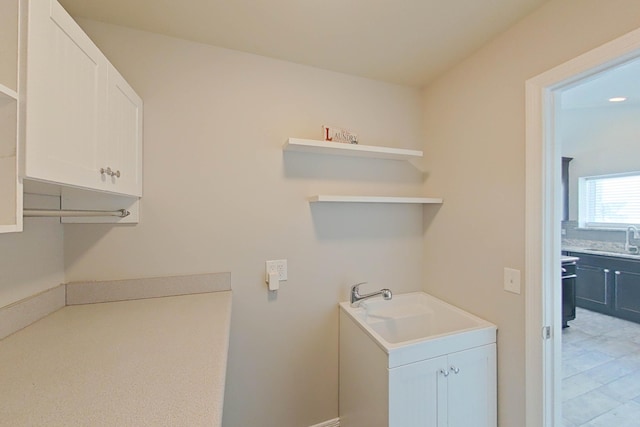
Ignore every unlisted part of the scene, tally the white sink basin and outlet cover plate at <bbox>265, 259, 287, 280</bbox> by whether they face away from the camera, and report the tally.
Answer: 0

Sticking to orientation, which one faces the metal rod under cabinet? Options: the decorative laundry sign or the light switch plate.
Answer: the light switch plate

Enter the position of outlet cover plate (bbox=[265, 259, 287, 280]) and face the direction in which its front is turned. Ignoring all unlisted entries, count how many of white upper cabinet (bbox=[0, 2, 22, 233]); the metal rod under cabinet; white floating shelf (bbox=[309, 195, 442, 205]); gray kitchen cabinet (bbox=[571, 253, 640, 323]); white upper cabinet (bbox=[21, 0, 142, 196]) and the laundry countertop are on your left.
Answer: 2

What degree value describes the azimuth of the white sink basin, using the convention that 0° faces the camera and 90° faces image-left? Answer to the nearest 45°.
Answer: approximately 315°

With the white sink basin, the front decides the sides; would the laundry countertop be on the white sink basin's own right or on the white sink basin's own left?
on the white sink basin's own right

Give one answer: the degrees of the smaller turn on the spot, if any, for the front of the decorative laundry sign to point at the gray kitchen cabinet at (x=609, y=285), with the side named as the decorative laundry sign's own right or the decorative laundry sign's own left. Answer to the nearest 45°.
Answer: approximately 90° to the decorative laundry sign's own left

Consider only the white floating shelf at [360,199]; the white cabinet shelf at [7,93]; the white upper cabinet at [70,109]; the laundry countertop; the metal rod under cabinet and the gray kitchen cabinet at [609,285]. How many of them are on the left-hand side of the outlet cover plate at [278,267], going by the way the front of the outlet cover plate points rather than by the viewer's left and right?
2

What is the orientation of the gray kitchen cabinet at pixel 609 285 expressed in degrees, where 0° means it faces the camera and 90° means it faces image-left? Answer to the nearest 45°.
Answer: approximately 45°

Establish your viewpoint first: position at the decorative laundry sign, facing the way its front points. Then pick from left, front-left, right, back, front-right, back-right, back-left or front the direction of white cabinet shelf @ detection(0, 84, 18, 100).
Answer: right

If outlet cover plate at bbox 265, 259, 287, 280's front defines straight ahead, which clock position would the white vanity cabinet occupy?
The white vanity cabinet is roughly at 10 o'clock from the outlet cover plate.

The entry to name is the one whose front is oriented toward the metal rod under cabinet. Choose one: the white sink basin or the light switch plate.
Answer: the light switch plate
